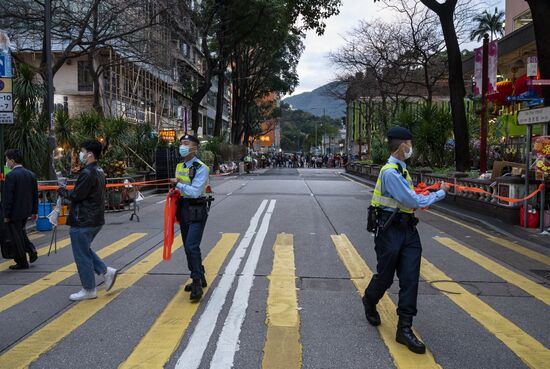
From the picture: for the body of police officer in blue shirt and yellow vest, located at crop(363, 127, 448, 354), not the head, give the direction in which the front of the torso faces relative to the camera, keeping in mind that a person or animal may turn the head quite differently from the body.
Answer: to the viewer's right

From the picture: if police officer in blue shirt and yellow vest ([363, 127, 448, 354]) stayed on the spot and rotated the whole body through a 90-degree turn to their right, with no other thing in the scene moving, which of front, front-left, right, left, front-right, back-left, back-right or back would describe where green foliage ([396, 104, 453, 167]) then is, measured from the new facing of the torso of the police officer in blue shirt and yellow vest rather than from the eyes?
back

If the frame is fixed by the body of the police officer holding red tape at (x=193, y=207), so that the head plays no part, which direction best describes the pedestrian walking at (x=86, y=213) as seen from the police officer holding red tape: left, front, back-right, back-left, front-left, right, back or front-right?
front-right

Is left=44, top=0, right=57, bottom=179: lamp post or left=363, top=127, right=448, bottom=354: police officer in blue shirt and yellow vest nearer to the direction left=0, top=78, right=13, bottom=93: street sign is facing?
the police officer in blue shirt and yellow vest

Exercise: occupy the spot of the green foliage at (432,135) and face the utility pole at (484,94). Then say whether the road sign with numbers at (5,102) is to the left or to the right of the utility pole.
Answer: right

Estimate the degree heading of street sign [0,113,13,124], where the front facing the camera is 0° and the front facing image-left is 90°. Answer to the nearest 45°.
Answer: approximately 0°

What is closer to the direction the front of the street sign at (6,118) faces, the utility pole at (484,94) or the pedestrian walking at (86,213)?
the pedestrian walking
